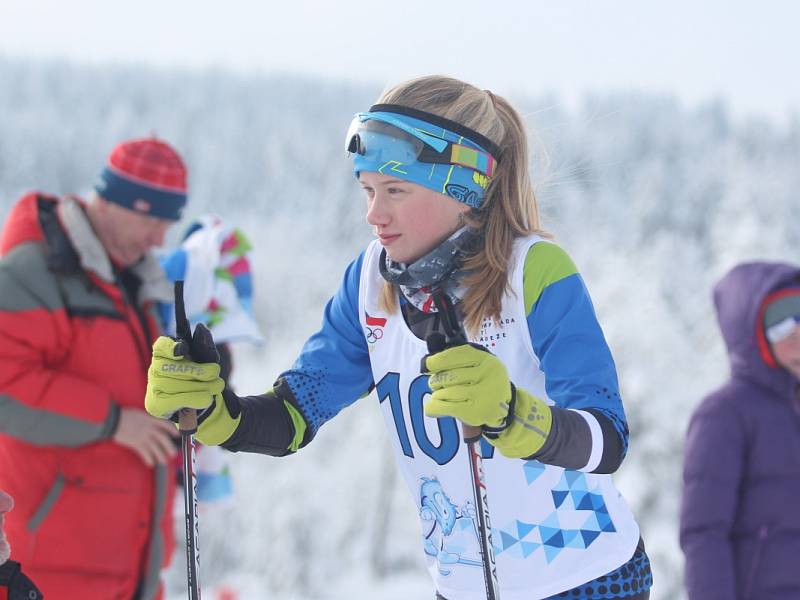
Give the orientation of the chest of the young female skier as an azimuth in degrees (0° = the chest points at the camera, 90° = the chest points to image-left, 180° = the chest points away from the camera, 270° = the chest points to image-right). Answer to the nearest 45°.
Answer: approximately 45°

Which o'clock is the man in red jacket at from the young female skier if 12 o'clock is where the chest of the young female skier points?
The man in red jacket is roughly at 3 o'clock from the young female skier.

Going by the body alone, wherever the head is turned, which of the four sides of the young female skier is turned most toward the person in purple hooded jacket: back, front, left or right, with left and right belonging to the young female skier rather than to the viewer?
back

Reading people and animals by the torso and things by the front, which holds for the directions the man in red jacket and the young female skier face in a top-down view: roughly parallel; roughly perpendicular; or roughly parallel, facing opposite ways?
roughly perpendicular

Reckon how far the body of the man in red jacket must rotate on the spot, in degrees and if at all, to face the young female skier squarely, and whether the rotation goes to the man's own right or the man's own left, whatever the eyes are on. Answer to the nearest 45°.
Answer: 0° — they already face them

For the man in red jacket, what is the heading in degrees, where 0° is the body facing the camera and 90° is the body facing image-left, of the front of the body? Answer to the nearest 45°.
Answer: approximately 315°

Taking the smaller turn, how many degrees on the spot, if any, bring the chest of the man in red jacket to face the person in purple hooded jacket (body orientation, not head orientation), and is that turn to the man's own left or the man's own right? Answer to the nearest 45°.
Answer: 0° — they already face them
